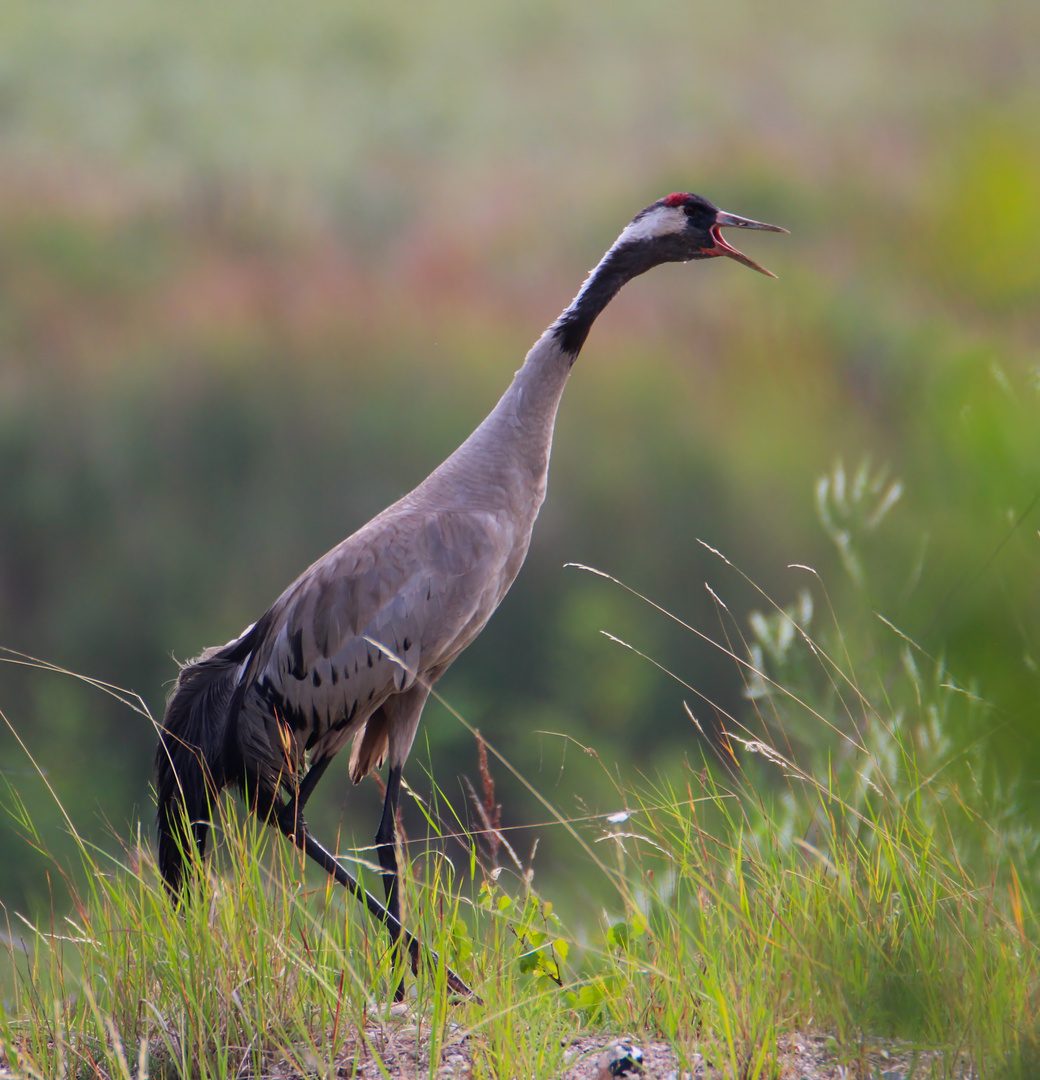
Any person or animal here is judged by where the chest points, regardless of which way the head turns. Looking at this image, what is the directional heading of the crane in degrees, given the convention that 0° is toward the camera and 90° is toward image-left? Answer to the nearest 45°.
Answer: approximately 270°
